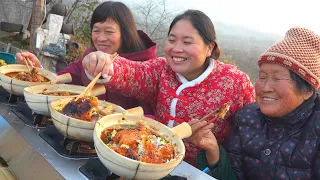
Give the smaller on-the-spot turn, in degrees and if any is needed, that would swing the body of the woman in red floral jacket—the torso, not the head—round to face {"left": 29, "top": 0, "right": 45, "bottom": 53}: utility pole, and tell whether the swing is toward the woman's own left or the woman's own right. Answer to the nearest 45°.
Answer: approximately 90° to the woman's own right

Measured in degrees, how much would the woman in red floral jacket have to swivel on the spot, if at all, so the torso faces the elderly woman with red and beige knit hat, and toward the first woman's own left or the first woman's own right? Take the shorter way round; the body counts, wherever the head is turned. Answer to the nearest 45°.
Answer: approximately 90° to the first woman's own left

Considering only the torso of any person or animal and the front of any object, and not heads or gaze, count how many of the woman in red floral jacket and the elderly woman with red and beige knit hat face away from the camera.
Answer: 0

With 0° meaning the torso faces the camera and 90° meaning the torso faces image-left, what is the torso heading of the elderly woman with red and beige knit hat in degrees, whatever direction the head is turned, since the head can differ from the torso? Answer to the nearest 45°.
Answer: approximately 45°

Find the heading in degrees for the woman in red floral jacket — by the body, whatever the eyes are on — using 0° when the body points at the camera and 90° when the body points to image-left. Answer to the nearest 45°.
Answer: approximately 45°

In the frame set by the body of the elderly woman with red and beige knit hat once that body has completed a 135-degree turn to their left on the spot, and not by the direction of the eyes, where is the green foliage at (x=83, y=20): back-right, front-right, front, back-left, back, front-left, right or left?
back-left

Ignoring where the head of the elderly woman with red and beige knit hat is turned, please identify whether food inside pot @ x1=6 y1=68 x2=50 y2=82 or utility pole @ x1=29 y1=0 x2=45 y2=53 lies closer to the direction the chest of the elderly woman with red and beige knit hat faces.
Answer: the food inside pot

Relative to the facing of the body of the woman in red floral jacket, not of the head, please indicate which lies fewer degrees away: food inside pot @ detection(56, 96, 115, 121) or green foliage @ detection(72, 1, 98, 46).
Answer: the food inside pot

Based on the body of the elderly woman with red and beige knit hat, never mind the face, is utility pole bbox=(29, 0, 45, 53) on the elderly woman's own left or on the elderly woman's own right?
on the elderly woman's own right

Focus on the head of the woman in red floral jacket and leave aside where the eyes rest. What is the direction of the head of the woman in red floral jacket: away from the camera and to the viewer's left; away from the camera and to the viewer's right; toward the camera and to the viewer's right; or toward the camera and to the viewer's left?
toward the camera and to the viewer's left

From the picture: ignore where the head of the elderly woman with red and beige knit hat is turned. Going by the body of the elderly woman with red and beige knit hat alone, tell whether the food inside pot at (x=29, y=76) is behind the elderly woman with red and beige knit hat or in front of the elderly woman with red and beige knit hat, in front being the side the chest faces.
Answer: in front
